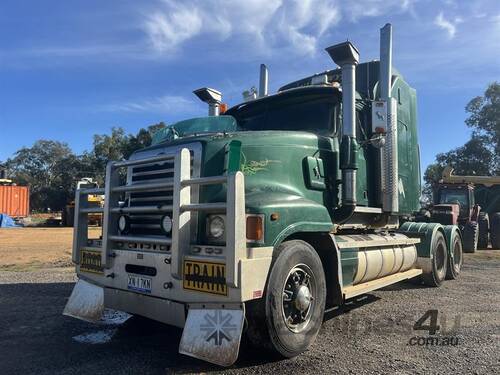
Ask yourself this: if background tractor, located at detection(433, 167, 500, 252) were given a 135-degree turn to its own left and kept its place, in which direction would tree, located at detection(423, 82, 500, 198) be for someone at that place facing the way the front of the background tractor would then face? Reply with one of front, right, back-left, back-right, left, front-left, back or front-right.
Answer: left

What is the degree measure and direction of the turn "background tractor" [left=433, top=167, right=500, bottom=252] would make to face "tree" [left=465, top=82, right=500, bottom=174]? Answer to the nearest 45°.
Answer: approximately 135° to its right

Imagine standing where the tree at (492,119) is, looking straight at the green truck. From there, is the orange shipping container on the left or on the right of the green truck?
right

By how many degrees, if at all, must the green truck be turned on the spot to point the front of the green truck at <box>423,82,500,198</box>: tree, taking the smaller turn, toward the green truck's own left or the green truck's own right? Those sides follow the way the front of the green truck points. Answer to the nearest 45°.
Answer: approximately 180°

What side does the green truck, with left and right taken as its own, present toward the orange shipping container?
right

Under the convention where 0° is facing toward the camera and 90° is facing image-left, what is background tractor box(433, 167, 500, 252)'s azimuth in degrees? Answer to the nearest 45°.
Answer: approximately 45°

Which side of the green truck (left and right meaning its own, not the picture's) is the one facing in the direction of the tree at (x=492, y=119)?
back

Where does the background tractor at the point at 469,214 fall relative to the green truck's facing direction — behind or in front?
behind

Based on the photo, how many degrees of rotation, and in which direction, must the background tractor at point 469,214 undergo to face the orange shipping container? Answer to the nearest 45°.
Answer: approximately 45° to its right

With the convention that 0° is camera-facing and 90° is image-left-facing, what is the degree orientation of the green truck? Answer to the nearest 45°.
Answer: approximately 45°
